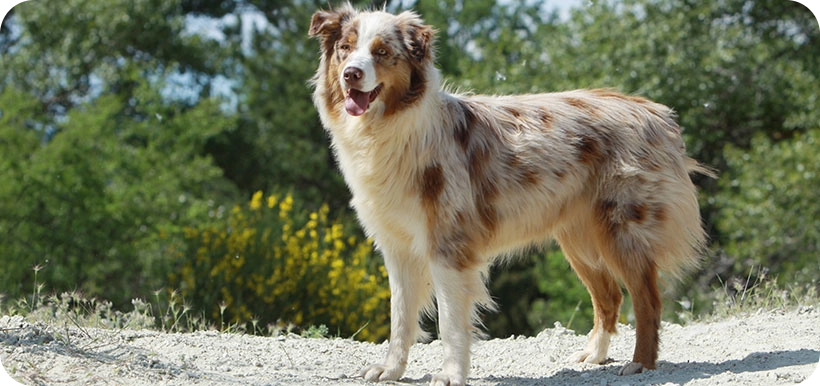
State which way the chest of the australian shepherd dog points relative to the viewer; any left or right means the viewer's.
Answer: facing the viewer and to the left of the viewer

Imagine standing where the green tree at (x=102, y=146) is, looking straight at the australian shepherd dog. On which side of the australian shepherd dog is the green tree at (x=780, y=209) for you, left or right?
left

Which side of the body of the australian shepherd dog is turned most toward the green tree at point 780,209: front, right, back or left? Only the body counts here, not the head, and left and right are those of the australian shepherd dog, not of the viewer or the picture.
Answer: back

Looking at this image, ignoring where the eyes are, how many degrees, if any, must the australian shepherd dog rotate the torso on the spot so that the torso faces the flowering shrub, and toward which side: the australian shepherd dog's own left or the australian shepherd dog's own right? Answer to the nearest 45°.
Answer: approximately 90° to the australian shepherd dog's own right

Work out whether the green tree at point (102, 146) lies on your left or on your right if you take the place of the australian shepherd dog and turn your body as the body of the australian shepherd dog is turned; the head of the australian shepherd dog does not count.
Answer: on your right
